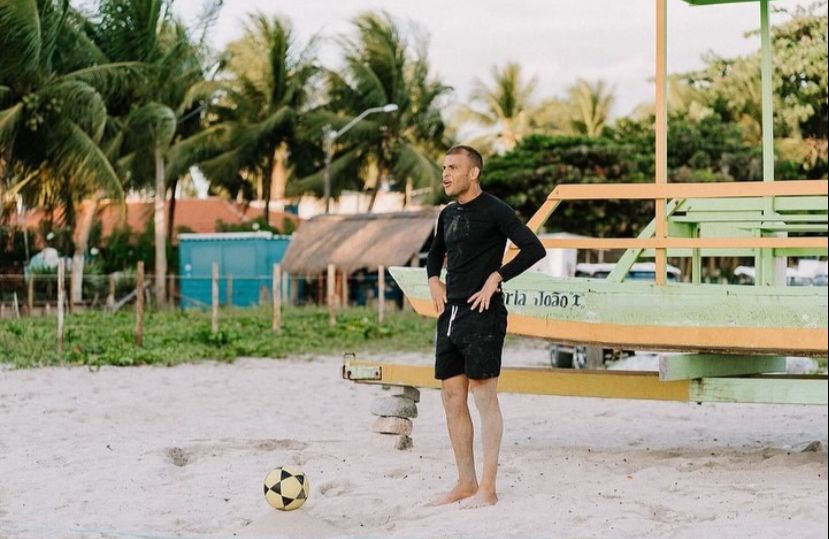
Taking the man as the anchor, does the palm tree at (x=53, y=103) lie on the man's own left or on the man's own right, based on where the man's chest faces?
on the man's own right

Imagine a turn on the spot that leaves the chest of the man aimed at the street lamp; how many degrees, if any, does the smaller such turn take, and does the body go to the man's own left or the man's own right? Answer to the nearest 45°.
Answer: approximately 135° to the man's own right

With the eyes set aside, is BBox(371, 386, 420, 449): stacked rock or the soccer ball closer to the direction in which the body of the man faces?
the soccer ball

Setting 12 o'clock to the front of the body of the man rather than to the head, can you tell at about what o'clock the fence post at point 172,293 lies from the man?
The fence post is roughly at 4 o'clock from the man.

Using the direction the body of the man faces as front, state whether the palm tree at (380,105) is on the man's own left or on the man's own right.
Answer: on the man's own right

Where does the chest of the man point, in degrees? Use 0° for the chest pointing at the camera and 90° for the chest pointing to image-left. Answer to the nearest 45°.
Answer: approximately 45°

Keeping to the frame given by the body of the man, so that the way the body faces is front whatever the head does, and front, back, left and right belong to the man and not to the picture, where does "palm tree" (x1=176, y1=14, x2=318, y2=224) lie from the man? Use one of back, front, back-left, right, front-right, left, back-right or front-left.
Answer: back-right

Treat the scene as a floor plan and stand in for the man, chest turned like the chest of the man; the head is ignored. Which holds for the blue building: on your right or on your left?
on your right

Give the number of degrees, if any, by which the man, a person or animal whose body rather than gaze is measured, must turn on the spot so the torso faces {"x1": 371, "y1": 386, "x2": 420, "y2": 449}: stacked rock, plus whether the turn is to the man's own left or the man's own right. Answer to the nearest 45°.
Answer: approximately 135° to the man's own right

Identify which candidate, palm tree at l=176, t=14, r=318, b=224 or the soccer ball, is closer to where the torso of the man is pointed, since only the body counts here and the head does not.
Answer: the soccer ball
